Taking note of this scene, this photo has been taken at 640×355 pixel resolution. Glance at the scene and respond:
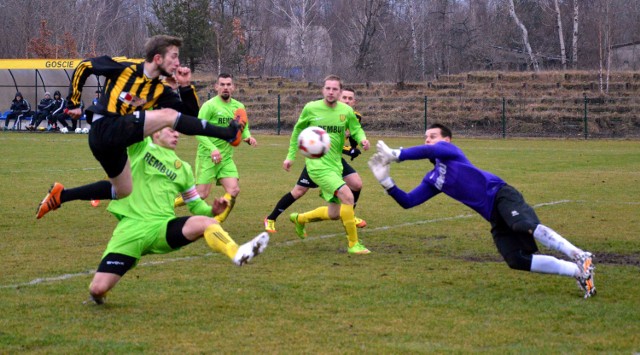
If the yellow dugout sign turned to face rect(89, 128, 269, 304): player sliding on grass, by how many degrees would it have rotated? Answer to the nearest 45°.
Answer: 0° — it already faces them

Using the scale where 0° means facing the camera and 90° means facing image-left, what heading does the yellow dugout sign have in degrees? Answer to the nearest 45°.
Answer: approximately 0°

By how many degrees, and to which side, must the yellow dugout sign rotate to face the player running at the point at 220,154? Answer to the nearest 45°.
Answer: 0° — it already faces them

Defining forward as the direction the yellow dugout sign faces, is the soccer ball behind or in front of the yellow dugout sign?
in front
